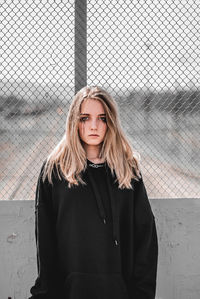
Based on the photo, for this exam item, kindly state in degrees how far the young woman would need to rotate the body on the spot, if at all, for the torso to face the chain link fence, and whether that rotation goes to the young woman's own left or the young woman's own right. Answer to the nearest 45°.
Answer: approximately 180°

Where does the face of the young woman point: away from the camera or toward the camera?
toward the camera

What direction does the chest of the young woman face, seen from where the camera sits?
toward the camera
